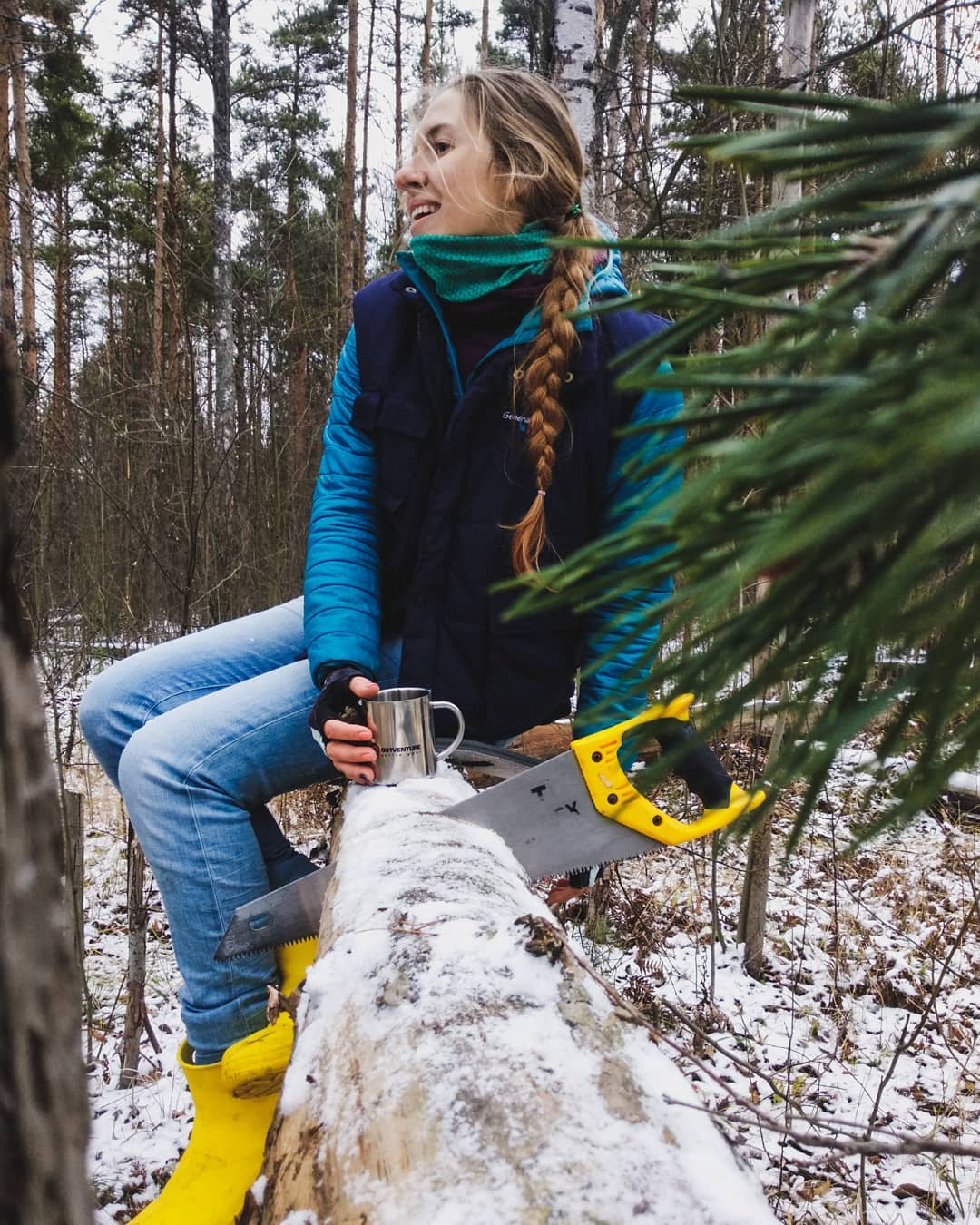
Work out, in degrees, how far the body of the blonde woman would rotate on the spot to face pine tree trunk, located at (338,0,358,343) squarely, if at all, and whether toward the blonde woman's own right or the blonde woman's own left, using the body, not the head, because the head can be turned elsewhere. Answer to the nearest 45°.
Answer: approximately 135° to the blonde woman's own right

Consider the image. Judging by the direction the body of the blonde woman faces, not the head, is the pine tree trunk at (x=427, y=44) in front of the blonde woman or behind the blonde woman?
behind

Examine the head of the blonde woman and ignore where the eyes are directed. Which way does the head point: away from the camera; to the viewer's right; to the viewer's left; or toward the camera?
to the viewer's left

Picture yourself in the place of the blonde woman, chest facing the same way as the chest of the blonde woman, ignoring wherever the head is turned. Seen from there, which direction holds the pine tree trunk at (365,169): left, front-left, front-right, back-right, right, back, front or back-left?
back-right

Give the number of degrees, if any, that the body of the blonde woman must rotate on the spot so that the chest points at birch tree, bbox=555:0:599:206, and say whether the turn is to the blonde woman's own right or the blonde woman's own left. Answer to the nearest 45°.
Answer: approximately 135° to the blonde woman's own right

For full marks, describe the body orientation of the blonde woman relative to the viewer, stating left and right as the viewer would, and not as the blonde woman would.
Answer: facing the viewer and to the left of the viewer

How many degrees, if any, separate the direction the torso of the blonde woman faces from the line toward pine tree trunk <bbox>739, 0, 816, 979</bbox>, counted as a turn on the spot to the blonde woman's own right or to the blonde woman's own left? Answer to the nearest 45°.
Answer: approximately 180°

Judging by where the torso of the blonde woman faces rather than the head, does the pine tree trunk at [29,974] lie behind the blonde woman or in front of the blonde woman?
in front

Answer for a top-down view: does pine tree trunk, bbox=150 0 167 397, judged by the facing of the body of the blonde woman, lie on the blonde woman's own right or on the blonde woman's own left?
on the blonde woman's own right
